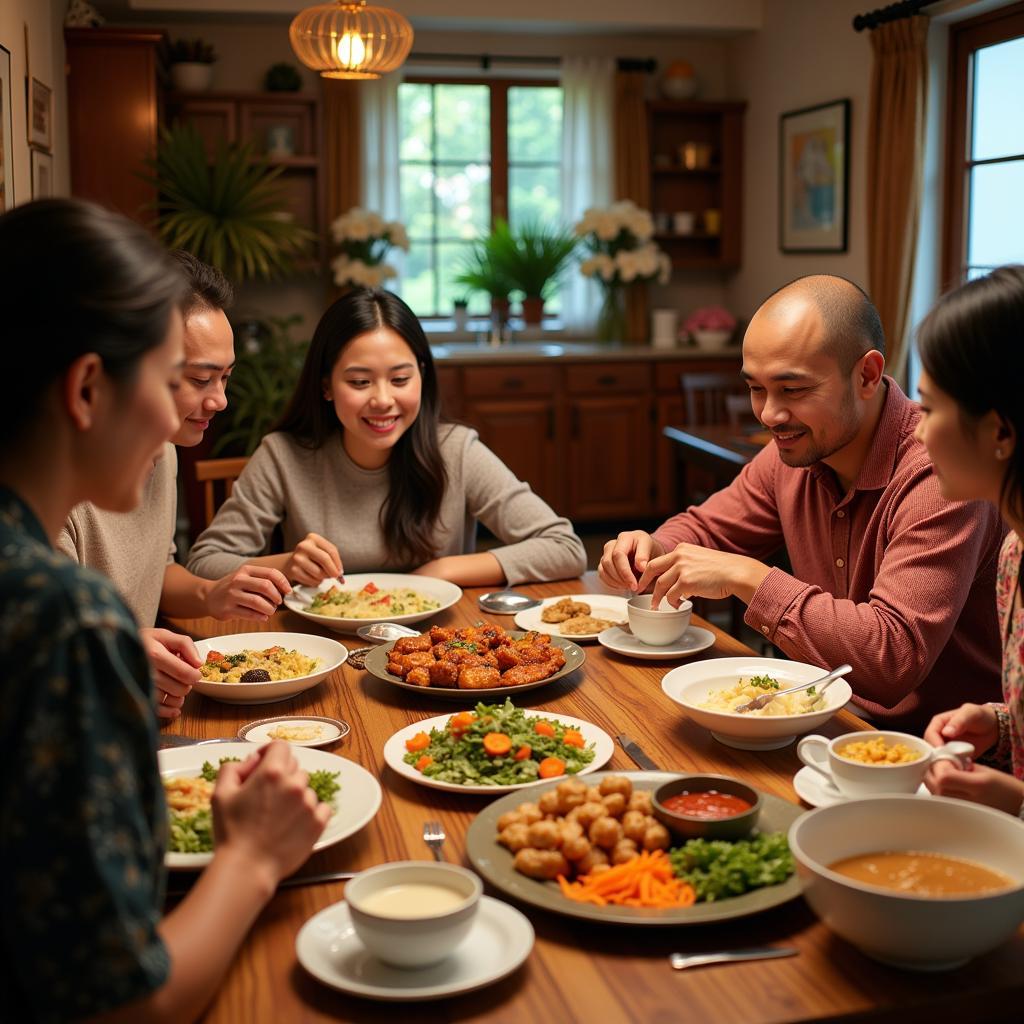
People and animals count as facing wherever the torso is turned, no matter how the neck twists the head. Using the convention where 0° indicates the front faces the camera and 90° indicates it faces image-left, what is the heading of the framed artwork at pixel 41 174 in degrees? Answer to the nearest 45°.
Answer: approximately 315°

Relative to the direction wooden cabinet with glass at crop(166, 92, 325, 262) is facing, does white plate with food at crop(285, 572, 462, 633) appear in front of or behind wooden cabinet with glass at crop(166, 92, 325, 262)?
in front

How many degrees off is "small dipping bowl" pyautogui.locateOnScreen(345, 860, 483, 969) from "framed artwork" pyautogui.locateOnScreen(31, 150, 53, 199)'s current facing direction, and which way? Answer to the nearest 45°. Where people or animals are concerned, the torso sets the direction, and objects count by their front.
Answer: approximately 45° to its right

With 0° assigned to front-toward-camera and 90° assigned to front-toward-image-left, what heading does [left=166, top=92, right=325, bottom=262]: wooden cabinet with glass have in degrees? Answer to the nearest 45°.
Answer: approximately 0°

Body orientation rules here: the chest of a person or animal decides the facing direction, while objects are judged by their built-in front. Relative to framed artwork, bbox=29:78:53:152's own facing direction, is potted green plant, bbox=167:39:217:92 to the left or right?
on its left

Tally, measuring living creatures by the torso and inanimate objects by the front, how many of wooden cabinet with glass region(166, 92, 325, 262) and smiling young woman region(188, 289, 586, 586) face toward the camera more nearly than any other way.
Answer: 2

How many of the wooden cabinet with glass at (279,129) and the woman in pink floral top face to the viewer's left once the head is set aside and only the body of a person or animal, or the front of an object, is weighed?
1

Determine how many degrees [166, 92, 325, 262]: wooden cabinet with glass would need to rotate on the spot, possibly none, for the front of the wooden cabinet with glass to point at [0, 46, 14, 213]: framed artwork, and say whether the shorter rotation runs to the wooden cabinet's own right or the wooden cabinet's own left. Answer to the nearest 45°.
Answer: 0° — it already faces it

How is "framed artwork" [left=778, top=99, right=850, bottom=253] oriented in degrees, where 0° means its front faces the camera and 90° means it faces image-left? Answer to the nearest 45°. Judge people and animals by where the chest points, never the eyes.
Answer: approximately 45°
